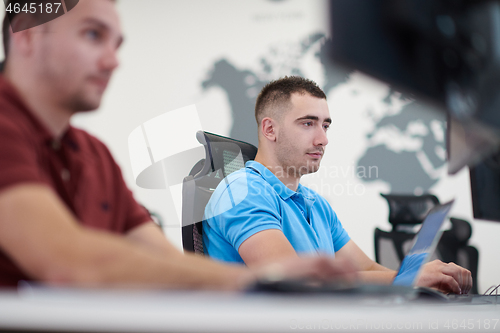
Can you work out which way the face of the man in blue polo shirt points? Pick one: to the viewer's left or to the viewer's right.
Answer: to the viewer's right

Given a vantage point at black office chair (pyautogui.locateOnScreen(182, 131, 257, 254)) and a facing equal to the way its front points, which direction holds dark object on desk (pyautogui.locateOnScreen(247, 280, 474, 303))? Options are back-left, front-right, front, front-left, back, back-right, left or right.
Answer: front-right

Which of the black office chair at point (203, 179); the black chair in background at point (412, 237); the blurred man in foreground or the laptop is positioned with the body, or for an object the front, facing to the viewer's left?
the laptop

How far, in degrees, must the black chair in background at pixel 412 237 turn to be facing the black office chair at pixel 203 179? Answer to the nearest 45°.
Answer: approximately 45° to its right

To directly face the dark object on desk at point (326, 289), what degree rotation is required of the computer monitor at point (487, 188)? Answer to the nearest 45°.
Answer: approximately 45° to its left

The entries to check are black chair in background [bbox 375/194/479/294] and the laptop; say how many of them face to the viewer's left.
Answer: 1

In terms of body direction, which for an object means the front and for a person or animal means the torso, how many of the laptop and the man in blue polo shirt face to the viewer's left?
1

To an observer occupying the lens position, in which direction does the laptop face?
facing to the left of the viewer
